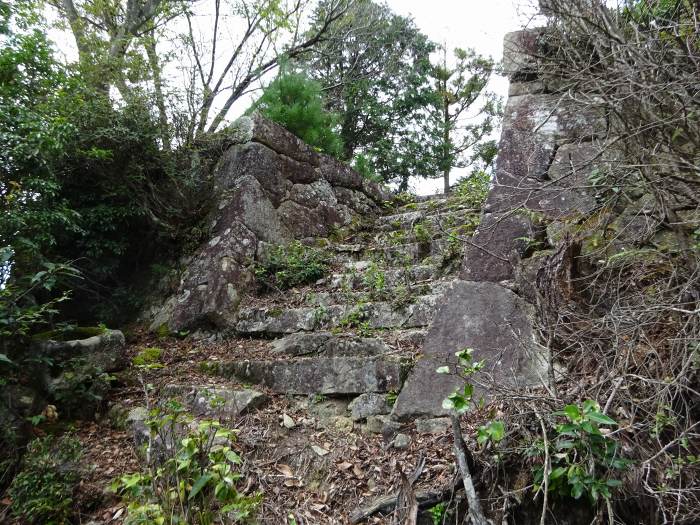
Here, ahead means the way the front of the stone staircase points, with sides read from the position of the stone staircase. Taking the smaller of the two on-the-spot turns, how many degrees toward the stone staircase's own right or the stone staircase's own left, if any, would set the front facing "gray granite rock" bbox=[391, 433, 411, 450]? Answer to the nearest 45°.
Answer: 0° — it already faces it

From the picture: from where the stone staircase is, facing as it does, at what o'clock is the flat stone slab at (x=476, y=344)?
The flat stone slab is roughly at 11 o'clock from the stone staircase.

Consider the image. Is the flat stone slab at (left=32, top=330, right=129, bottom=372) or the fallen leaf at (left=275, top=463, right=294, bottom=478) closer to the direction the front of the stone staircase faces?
the fallen leaf

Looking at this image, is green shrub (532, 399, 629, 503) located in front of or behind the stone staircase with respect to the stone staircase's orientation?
in front

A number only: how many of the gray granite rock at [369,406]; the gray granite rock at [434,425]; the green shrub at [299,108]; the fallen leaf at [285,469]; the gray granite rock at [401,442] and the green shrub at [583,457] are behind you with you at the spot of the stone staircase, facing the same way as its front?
1

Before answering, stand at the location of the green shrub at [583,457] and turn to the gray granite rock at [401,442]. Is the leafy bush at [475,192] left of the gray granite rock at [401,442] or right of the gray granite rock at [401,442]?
right

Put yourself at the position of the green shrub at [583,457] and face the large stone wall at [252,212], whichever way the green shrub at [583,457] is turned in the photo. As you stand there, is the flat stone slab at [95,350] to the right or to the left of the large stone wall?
left

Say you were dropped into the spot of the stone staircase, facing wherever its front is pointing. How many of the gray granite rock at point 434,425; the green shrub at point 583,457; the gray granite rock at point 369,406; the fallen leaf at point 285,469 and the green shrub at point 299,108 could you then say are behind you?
1

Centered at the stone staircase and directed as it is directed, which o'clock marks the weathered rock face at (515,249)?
The weathered rock face is roughly at 10 o'clock from the stone staircase.

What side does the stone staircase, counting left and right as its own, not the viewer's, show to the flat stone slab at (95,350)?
right

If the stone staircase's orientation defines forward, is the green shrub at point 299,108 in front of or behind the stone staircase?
behind

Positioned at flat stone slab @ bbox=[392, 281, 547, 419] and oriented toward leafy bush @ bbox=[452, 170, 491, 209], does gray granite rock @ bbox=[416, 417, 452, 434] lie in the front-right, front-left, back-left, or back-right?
back-left

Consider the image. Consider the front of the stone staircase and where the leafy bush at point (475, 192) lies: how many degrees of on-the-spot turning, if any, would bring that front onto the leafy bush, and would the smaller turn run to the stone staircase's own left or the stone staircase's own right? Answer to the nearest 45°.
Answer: approximately 135° to the stone staircase's own left

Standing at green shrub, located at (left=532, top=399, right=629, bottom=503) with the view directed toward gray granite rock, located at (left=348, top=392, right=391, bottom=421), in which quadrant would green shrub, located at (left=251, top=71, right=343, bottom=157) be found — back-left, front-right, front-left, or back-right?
front-right

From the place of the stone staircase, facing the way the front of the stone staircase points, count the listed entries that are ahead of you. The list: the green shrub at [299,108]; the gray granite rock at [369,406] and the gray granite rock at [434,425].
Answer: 2

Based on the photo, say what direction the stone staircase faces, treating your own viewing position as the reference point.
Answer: facing the viewer

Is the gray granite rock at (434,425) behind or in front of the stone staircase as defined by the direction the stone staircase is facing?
in front
